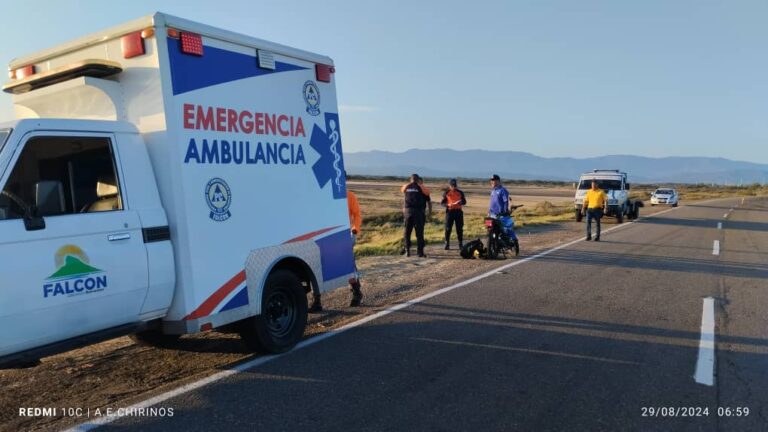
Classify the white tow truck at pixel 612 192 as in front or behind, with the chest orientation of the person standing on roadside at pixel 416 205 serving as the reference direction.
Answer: in front

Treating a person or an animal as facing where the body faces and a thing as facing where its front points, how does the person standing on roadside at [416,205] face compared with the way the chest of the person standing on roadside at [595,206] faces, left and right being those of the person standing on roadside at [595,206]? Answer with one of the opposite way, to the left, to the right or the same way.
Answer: the opposite way

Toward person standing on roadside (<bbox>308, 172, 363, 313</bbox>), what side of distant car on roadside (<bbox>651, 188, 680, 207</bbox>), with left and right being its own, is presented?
front

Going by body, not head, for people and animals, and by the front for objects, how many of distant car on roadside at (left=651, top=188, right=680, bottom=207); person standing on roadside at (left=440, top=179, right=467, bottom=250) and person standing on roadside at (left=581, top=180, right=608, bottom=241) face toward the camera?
3

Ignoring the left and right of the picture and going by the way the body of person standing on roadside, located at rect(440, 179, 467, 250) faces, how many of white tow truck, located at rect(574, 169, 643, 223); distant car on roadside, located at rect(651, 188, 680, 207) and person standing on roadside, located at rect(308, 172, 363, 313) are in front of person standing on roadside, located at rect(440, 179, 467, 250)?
1

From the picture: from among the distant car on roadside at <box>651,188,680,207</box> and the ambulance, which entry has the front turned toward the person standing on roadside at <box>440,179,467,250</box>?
the distant car on roadside

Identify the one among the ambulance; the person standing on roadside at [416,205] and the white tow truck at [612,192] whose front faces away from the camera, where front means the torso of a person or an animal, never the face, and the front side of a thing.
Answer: the person standing on roadside

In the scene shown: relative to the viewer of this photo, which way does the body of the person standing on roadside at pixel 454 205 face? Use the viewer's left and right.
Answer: facing the viewer

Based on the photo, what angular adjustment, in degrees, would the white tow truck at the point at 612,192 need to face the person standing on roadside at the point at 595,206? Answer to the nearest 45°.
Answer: approximately 45° to its left

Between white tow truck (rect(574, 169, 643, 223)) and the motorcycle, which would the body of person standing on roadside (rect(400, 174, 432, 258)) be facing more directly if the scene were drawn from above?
the white tow truck

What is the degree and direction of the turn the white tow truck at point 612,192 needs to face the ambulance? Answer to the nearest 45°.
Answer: approximately 45° to its left

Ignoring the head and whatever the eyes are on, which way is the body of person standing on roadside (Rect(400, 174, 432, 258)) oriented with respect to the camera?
away from the camera

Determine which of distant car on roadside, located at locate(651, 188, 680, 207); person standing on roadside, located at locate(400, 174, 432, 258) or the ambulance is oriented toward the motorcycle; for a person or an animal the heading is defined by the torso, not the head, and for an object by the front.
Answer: the distant car on roadside

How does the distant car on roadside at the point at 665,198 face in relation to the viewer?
toward the camera
